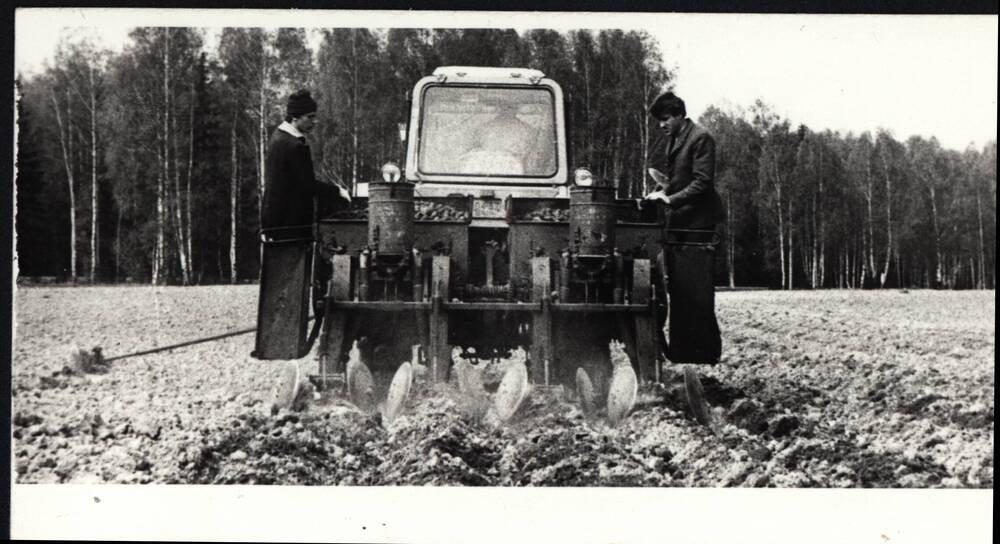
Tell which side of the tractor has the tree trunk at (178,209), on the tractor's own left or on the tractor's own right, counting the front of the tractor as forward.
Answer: on the tractor's own left

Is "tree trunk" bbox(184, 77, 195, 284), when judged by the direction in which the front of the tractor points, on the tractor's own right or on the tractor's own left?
on the tractor's own left

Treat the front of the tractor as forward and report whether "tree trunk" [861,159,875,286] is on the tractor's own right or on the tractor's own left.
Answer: on the tractor's own right

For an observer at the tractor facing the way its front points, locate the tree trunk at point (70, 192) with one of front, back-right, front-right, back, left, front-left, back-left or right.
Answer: left

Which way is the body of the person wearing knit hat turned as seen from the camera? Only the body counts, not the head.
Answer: to the viewer's right

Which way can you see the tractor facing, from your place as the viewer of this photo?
facing away from the viewer

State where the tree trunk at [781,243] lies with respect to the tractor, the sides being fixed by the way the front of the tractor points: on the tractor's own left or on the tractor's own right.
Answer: on the tractor's own right

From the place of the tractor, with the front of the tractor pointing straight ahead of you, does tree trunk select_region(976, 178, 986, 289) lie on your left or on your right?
on your right
